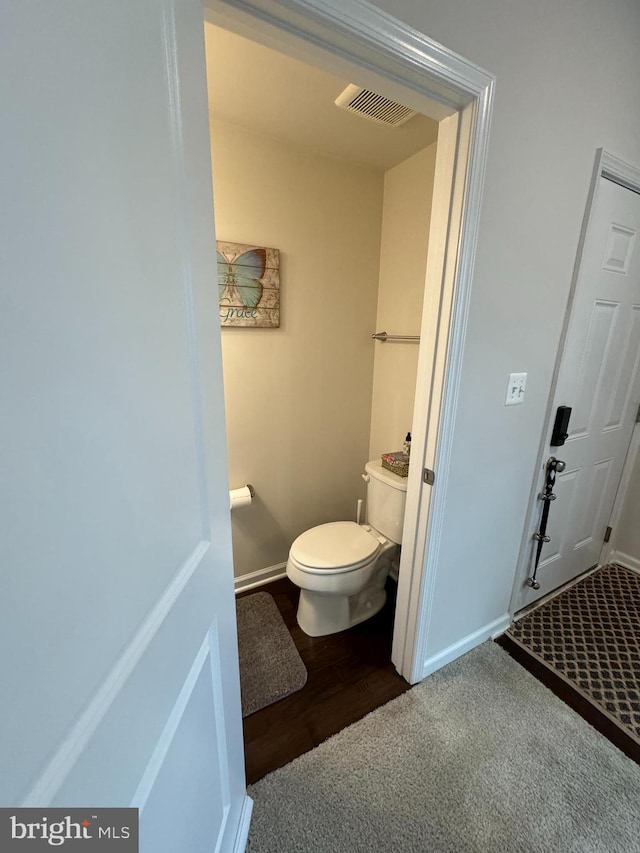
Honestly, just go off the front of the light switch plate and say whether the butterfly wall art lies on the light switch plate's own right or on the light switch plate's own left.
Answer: on the light switch plate's own right

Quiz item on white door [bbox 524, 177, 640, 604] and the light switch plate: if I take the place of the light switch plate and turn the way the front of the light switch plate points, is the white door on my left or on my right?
on my left

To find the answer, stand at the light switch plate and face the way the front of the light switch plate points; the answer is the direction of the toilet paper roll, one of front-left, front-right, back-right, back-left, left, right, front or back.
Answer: back-right

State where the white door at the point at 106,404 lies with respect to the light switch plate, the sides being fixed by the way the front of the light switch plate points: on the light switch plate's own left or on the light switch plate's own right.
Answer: on the light switch plate's own right
